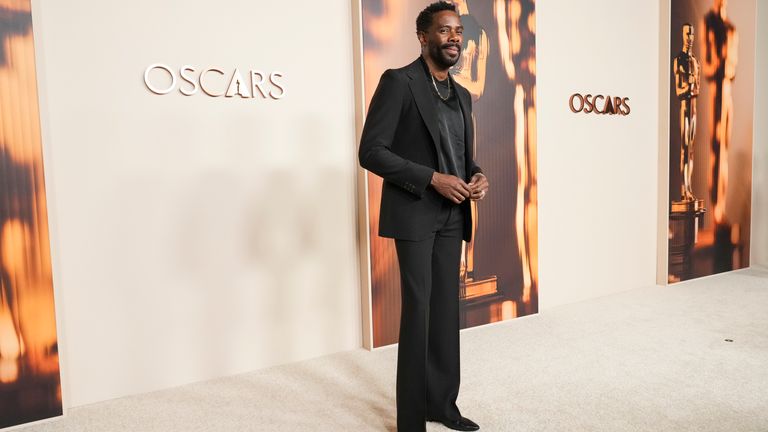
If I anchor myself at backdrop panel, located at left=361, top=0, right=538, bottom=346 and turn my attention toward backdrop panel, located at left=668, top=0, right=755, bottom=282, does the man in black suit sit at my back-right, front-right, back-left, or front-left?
back-right

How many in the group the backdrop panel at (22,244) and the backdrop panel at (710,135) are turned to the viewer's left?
0

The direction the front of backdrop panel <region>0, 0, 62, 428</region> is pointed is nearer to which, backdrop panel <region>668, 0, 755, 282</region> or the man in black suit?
the man in black suit

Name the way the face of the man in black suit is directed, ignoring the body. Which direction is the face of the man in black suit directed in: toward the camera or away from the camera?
toward the camera

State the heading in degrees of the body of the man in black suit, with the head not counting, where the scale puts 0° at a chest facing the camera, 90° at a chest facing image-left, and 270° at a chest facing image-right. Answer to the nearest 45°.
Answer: approximately 315°

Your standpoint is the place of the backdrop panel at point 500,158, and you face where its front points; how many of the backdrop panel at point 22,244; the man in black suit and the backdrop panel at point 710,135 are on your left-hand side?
1

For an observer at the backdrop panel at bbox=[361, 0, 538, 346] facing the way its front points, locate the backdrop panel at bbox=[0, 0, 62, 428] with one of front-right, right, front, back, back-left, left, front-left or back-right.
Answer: right

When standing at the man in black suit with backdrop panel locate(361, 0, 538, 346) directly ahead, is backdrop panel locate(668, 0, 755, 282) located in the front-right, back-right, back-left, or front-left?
front-right

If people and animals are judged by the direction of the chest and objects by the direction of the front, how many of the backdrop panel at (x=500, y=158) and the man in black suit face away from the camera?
0

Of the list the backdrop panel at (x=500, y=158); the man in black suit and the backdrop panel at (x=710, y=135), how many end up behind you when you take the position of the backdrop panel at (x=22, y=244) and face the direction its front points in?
0

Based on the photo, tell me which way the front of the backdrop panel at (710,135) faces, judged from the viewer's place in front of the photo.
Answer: facing the viewer and to the right of the viewer

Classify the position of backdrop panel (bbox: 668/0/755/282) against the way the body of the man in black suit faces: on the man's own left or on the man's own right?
on the man's own left

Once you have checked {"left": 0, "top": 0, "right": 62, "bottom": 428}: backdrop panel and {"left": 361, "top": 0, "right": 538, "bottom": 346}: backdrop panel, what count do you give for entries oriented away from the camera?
0

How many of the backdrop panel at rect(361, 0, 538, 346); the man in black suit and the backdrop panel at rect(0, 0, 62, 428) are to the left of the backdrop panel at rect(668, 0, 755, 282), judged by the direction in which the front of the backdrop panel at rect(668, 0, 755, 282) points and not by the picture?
0

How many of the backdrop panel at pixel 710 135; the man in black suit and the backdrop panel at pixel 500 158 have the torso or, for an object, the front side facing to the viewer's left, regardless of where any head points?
0
